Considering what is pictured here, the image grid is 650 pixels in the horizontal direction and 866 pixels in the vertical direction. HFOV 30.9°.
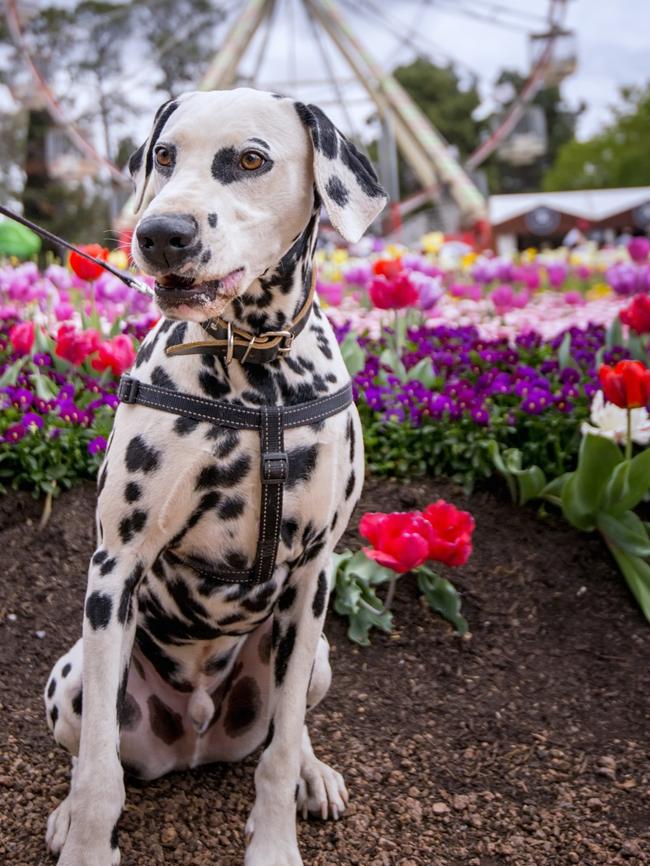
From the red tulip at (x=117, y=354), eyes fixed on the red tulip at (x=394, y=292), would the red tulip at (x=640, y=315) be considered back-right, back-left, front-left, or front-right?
front-right

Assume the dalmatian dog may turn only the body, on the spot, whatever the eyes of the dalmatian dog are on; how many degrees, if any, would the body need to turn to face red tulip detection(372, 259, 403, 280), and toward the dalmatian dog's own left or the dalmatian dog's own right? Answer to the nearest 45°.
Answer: approximately 180°

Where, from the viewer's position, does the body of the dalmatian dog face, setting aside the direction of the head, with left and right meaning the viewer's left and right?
facing the viewer

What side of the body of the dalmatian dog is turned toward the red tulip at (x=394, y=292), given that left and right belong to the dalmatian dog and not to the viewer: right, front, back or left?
back

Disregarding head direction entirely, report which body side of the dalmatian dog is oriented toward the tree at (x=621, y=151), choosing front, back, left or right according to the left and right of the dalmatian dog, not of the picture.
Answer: back

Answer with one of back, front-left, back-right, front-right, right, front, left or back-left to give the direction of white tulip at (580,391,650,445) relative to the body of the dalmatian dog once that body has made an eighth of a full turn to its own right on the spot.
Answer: back

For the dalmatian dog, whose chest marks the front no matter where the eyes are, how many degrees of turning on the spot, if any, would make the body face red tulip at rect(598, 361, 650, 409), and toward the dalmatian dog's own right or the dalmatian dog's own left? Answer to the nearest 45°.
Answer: approximately 135° to the dalmatian dog's own left

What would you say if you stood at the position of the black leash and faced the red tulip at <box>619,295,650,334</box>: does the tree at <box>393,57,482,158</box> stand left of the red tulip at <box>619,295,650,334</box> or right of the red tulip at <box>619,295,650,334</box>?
left

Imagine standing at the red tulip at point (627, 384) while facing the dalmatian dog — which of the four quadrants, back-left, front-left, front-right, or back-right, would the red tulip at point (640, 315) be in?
back-right

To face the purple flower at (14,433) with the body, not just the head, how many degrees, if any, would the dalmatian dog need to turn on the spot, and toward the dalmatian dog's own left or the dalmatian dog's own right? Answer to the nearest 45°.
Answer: approximately 135° to the dalmatian dog's own right

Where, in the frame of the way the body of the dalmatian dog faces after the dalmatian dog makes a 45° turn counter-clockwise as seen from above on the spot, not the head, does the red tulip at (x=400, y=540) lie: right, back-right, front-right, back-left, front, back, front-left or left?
left
